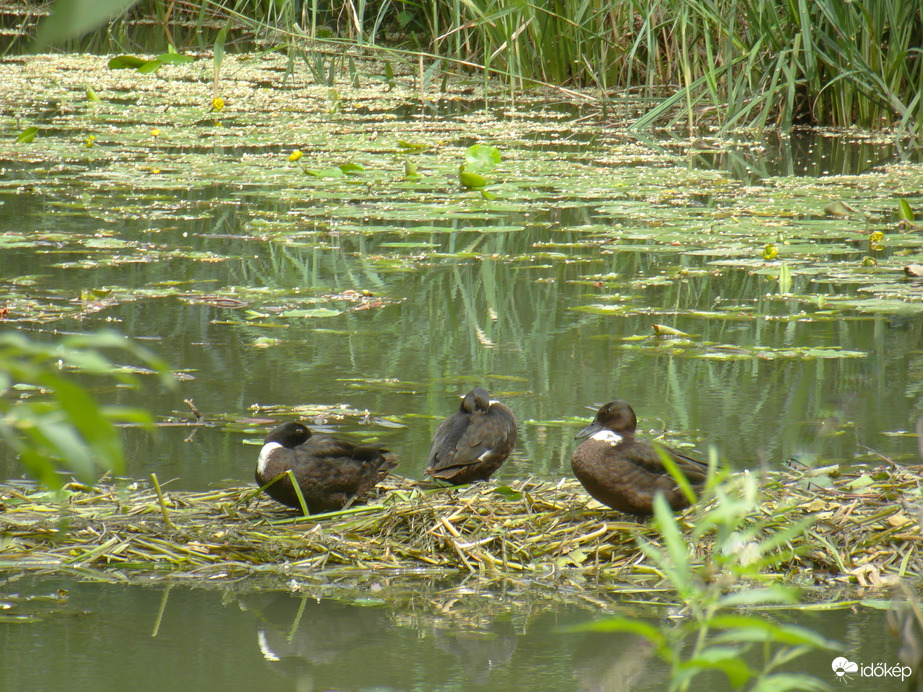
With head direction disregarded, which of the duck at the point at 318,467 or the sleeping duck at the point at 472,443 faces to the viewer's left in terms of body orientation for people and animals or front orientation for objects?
the duck

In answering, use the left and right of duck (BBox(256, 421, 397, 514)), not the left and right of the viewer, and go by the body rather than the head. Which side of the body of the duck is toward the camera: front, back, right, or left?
left

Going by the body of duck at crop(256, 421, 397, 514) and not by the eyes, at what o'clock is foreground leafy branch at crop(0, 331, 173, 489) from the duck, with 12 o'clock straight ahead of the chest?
The foreground leafy branch is roughly at 9 o'clock from the duck.

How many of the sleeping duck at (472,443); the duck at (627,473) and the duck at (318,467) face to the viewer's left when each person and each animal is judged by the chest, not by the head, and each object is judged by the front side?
2

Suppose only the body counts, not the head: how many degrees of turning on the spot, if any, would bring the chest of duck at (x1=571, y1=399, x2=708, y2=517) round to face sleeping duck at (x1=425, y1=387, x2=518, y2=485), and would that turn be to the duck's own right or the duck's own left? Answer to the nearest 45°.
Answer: approximately 45° to the duck's own right

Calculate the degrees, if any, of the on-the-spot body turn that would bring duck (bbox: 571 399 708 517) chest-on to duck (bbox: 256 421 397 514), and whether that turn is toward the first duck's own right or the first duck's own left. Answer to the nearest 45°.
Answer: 0° — it already faces it

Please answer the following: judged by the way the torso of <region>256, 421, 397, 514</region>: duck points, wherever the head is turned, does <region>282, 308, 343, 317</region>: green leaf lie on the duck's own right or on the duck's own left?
on the duck's own right

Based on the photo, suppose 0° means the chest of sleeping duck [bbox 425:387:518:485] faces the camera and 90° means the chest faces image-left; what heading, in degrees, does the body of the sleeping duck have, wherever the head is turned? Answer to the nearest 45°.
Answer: approximately 225°

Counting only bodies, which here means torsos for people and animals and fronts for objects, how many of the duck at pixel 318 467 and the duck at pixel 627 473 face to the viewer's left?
2

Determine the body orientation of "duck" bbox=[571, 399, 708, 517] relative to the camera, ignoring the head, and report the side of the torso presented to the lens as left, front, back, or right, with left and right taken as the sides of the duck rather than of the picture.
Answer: left

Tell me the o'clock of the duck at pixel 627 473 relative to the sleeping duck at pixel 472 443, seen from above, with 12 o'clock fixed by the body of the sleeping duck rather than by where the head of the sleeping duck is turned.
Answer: The duck is roughly at 3 o'clock from the sleeping duck.
